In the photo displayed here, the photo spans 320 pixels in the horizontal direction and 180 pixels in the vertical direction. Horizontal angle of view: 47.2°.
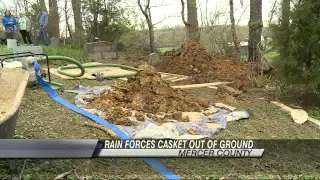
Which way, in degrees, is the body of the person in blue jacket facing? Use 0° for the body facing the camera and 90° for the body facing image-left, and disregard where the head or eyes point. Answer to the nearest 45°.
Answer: approximately 0°

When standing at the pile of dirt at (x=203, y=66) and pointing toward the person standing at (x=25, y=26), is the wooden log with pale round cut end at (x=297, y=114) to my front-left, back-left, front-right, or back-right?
back-left

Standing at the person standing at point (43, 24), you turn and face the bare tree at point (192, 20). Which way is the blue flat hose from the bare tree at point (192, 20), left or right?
right

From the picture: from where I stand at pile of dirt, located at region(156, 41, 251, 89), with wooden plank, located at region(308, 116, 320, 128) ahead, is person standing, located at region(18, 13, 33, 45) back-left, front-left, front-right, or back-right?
back-right

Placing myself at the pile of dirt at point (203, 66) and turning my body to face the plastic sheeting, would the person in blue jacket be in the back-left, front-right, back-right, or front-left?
back-right

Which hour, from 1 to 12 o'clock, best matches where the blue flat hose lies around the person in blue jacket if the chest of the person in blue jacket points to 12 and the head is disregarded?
The blue flat hose is roughly at 12 o'clock from the person in blue jacket.

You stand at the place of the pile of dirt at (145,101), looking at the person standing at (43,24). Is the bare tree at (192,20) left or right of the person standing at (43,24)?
right
